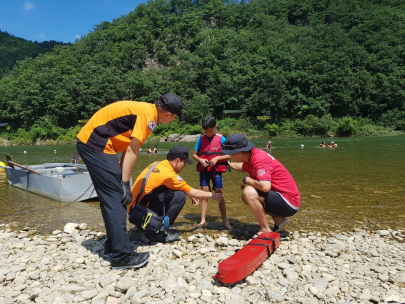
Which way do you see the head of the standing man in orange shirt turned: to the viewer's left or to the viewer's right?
to the viewer's right

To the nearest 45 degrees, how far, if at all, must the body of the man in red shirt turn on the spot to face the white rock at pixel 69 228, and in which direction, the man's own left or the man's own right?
0° — they already face it

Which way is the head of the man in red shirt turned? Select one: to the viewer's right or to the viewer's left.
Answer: to the viewer's left

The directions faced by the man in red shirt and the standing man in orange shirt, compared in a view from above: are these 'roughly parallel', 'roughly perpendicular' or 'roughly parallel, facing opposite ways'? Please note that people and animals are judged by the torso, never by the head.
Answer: roughly parallel, facing opposite ways

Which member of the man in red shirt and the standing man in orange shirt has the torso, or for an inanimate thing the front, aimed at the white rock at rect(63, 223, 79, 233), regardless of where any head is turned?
the man in red shirt

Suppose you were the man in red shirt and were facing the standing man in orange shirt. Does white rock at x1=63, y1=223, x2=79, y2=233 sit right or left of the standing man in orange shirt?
right

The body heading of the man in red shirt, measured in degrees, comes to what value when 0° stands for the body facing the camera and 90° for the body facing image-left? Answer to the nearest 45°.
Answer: approximately 90°

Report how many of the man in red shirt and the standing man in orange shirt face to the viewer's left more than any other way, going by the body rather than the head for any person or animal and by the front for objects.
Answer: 1

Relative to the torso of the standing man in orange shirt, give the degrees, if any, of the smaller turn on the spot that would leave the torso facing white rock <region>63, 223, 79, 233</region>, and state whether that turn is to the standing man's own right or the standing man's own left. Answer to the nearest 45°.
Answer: approximately 135° to the standing man's own left

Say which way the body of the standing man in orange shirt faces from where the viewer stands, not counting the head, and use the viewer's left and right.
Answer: facing to the right of the viewer

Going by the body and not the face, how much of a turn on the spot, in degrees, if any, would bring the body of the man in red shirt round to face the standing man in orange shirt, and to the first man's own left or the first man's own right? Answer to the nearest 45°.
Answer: approximately 45° to the first man's own left

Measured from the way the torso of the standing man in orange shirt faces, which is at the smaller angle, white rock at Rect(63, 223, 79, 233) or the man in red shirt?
the man in red shirt
